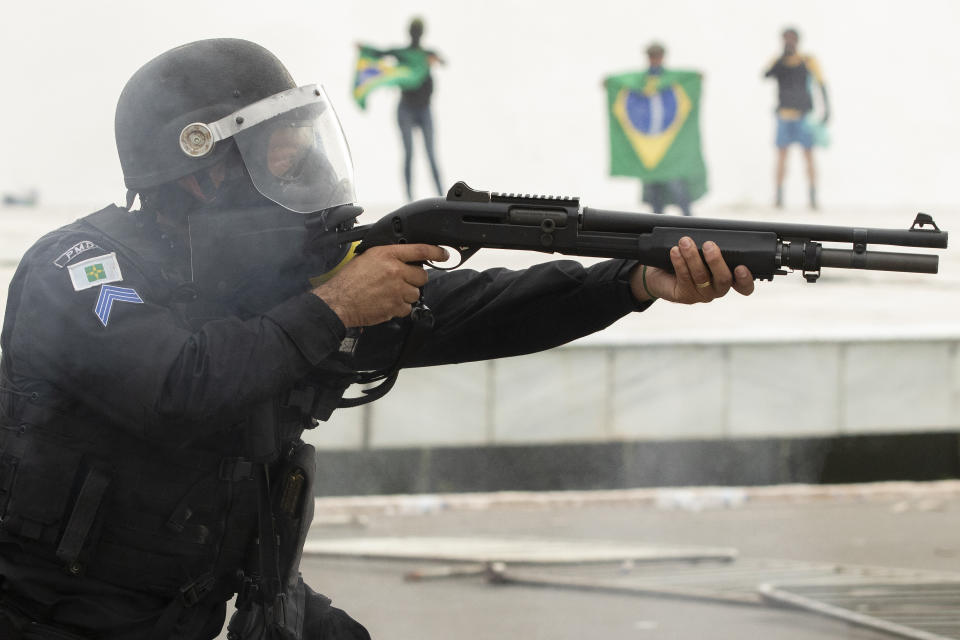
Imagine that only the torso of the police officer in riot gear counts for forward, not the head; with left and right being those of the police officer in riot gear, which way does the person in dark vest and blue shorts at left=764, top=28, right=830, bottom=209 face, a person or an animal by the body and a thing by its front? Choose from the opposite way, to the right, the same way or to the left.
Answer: to the right

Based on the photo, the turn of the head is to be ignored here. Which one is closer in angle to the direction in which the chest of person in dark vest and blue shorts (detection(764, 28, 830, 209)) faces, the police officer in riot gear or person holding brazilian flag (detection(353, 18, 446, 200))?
the police officer in riot gear

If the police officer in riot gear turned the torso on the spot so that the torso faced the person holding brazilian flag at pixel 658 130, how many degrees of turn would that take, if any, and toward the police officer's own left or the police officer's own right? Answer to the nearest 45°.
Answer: approximately 90° to the police officer's own left

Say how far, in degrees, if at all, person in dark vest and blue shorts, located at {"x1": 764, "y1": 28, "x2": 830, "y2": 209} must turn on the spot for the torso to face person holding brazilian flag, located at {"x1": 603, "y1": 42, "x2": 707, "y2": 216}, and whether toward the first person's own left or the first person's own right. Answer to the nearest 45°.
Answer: approximately 45° to the first person's own right

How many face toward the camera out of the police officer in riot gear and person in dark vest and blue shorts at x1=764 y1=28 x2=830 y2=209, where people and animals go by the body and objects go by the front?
1

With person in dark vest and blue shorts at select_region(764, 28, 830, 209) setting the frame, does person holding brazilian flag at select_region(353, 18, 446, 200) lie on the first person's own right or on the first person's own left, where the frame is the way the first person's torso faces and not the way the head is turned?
on the first person's own right

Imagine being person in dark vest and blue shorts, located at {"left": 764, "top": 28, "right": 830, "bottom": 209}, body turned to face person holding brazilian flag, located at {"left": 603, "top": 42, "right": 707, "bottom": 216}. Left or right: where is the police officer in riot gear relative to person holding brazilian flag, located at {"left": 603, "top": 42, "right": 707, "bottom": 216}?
left

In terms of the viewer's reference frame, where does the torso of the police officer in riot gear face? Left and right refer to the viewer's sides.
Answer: facing to the right of the viewer

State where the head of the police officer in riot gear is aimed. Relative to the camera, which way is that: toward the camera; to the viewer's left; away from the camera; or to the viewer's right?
to the viewer's right

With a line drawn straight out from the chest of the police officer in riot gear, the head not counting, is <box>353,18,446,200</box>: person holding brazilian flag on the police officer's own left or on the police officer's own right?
on the police officer's own left
